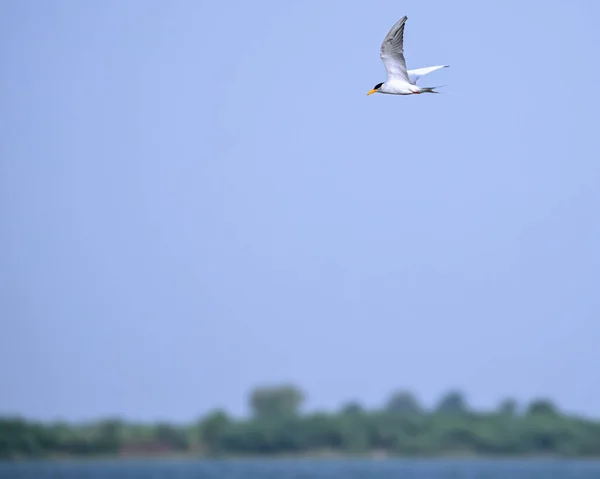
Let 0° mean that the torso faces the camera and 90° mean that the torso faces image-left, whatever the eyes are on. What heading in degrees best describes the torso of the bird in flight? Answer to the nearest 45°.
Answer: approximately 90°
